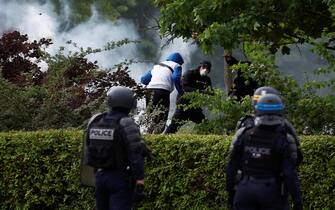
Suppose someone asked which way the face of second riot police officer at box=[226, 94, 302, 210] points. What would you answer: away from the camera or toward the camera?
away from the camera

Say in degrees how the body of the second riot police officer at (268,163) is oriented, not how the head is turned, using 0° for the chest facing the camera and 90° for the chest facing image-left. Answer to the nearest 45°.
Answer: approximately 180°

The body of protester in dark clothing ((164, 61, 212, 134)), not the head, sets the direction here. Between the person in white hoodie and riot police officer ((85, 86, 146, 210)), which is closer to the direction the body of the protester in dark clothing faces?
the riot police officer

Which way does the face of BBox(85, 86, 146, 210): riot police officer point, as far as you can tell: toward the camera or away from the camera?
away from the camera

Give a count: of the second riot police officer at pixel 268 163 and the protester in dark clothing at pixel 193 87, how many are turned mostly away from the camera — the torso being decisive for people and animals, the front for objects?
1

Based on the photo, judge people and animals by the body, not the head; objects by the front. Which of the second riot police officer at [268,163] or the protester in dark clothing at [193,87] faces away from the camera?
the second riot police officer
